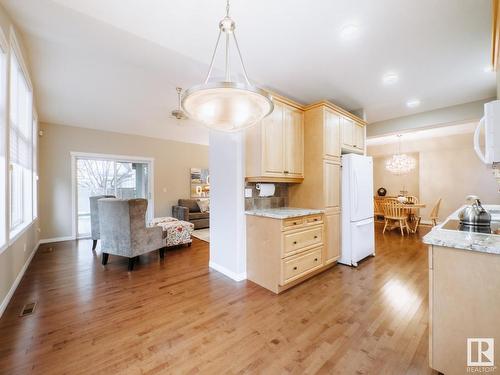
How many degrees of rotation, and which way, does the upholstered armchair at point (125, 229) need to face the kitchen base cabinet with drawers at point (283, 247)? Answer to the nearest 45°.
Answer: approximately 90° to its right

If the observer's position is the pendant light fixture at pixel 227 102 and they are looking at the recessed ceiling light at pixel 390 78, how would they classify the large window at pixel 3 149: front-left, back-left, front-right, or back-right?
back-left

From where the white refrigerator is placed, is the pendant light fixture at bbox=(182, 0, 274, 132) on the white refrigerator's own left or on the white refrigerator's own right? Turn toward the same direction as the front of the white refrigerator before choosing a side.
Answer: on the white refrigerator's own right

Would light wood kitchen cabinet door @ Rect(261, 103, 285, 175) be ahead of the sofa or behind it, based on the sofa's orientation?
ahead

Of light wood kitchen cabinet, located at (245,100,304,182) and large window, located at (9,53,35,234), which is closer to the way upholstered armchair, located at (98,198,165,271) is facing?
the light wood kitchen cabinet

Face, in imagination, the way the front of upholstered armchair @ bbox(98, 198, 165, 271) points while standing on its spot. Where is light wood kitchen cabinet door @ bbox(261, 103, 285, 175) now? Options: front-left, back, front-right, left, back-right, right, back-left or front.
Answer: right

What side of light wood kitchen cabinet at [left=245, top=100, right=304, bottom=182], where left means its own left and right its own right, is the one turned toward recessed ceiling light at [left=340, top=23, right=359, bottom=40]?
front

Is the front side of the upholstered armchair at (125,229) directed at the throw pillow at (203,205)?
yes

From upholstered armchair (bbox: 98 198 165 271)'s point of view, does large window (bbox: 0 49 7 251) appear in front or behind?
behind

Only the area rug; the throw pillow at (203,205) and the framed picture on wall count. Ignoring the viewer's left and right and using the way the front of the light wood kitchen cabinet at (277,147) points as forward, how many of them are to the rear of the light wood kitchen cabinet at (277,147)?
3

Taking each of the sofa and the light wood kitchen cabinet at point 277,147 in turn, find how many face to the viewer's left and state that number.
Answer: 0

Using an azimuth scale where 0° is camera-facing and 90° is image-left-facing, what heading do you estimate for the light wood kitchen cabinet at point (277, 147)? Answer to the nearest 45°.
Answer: approximately 315°
